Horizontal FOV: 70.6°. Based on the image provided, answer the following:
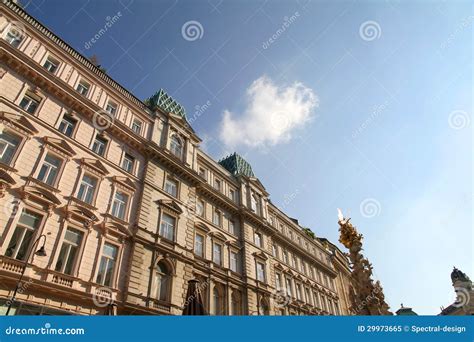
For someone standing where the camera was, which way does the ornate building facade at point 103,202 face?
facing the viewer and to the right of the viewer
